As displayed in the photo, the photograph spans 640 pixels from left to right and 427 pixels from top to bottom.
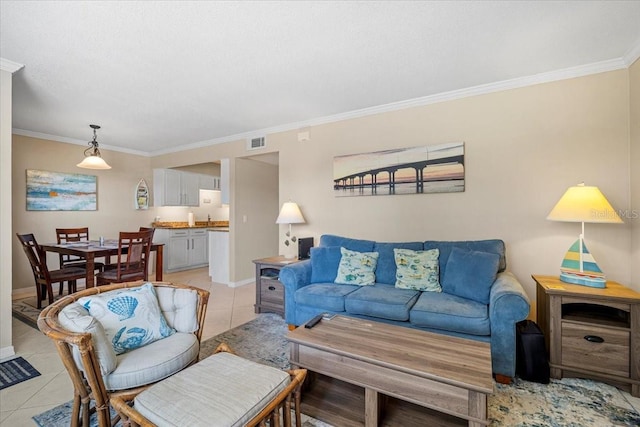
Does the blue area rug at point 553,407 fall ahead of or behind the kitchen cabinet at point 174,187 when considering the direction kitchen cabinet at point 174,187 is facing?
ahead

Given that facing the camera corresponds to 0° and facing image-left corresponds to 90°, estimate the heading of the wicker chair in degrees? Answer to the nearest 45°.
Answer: approximately 315°

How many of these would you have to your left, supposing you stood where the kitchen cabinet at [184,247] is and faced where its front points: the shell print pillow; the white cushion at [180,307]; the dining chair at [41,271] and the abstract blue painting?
0

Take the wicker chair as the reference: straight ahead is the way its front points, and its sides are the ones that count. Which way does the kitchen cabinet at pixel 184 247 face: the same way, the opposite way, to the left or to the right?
the same way

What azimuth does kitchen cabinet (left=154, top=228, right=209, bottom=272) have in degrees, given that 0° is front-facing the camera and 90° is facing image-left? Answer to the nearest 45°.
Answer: approximately 315°

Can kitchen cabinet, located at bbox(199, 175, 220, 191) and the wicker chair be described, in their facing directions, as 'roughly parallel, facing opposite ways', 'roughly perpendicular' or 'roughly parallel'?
roughly parallel

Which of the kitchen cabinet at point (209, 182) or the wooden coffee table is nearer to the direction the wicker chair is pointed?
the wooden coffee table

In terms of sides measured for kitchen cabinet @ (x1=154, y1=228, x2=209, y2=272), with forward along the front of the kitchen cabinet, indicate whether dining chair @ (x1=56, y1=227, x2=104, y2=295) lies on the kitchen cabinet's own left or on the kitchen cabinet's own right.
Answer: on the kitchen cabinet's own right

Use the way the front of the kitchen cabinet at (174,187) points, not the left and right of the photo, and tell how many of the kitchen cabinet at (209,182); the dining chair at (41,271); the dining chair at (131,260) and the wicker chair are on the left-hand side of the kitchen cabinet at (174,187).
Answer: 1

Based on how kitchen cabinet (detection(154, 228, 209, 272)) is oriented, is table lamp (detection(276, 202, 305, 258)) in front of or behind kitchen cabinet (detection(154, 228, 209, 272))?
in front

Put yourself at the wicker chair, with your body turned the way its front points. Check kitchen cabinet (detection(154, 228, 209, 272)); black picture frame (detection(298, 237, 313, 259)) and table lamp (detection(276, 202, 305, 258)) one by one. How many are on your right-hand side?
0

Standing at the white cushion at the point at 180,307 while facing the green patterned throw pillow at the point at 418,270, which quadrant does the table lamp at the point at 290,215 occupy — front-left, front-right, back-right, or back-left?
front-left

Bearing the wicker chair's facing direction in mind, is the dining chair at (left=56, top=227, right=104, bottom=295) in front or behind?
behind

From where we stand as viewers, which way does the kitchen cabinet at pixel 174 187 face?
facing the viewer and to the right of the viewer

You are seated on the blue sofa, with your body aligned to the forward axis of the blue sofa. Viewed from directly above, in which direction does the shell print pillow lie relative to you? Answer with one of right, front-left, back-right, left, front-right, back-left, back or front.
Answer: front

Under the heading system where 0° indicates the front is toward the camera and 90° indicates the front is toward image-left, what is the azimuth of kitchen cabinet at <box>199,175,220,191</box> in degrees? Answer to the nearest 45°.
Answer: approximately 315°

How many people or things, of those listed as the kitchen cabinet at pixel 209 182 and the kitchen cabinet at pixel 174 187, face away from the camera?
0

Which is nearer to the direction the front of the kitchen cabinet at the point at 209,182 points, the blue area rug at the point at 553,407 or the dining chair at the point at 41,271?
the blue area rug
